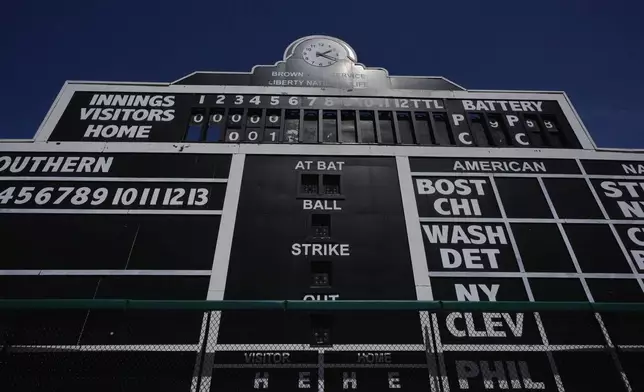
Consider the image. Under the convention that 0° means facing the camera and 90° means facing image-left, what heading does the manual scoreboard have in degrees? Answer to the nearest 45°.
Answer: approximately 0°
